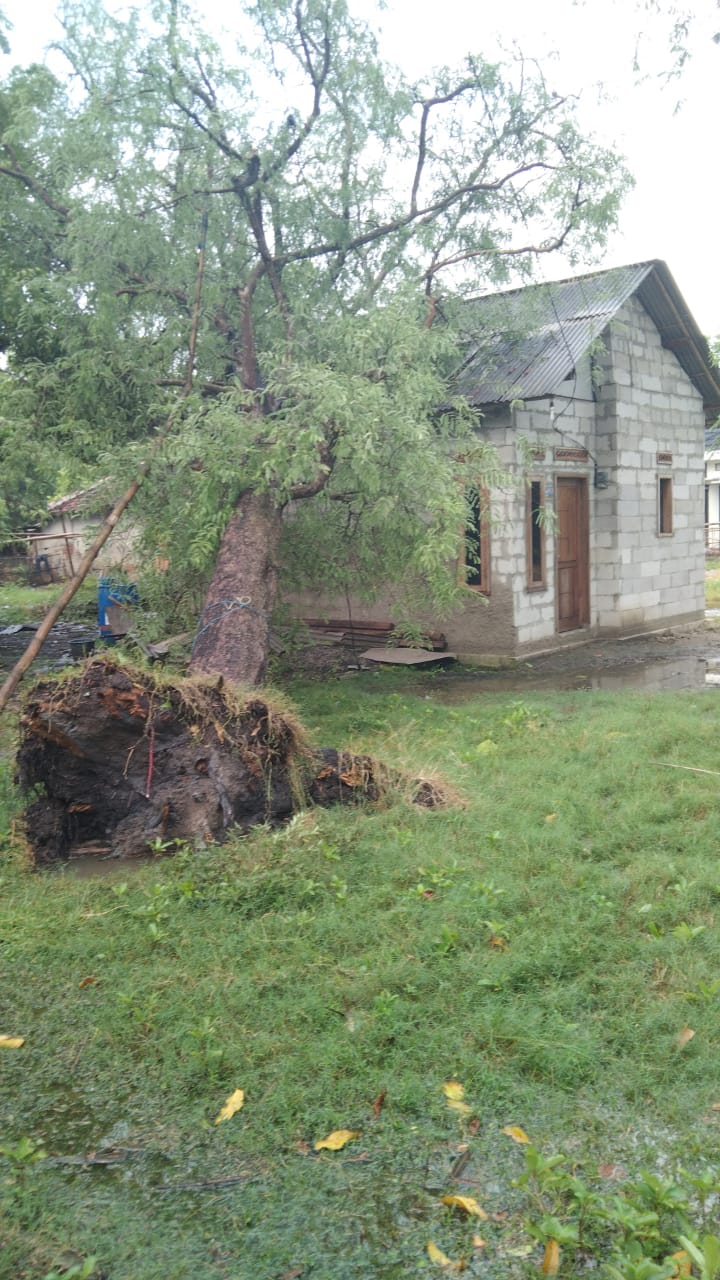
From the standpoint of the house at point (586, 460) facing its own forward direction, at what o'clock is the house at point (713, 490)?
the house at point (713, 490) is roughly at 8 o'clock from the house at point (586, 460).

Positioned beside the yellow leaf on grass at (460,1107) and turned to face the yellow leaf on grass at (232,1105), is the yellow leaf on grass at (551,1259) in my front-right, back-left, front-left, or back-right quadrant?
back-left

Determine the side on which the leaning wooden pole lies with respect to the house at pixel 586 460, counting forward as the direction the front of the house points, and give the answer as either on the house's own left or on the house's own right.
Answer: on the house's own right

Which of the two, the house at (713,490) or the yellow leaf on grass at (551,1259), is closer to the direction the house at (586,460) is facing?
the yellow leaf on grass
